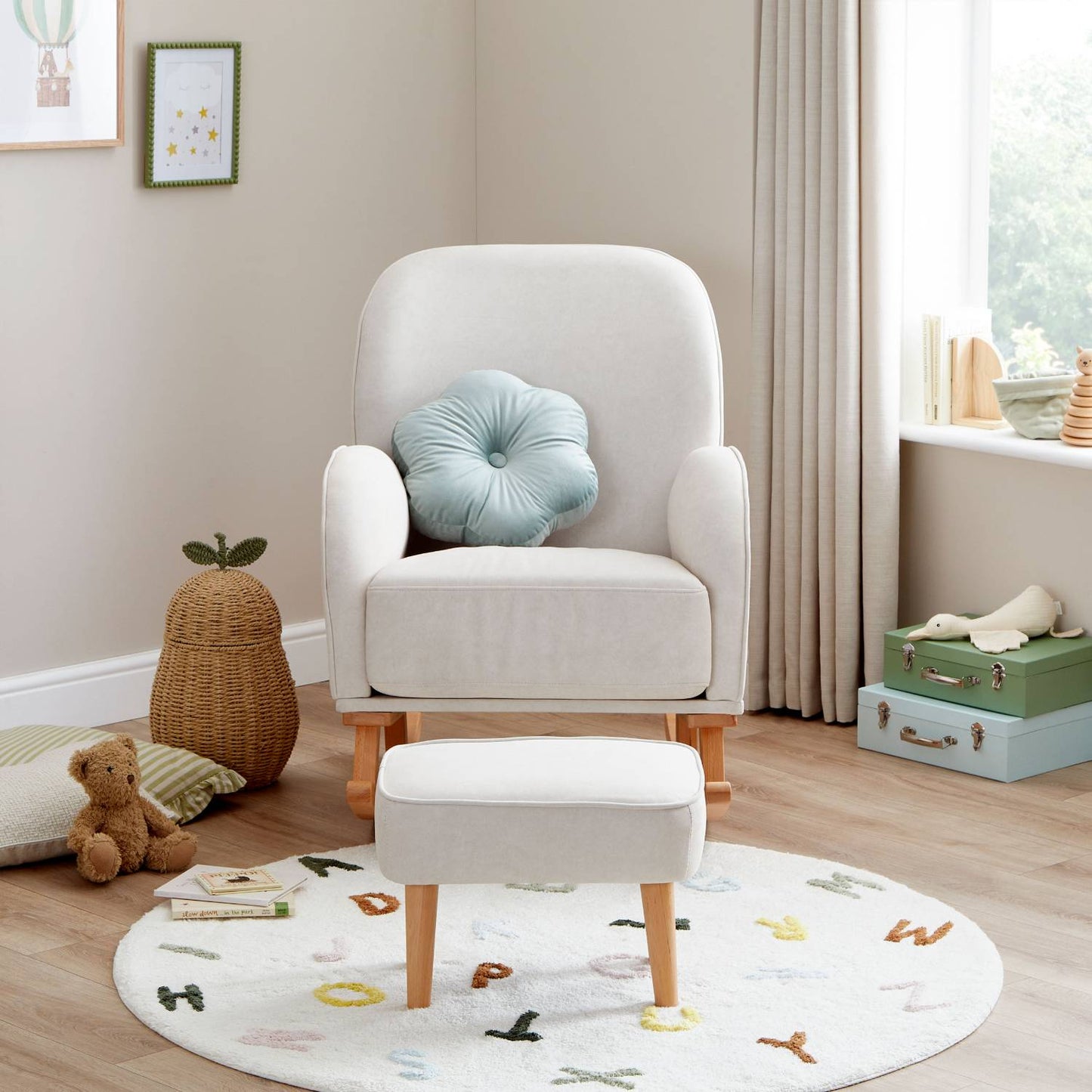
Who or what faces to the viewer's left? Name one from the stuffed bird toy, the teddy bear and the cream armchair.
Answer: the stuffed bird toy

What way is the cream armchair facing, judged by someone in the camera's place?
facing the viewer

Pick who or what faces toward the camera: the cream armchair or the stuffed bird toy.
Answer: the cream armchair

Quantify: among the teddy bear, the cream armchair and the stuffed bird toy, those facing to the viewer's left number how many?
1

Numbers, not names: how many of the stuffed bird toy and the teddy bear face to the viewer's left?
1

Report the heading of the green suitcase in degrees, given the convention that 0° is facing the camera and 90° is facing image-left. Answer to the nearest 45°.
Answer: approximately 45°

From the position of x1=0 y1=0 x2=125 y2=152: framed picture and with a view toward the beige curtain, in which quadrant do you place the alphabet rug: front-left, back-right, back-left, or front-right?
front-right

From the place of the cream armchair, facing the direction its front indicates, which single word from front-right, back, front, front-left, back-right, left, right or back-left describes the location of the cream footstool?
front

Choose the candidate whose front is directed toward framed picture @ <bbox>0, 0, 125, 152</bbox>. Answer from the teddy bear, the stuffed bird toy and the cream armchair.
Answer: the stuffed bird toy

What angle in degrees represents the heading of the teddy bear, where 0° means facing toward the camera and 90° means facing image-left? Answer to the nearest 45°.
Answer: approximately 315°

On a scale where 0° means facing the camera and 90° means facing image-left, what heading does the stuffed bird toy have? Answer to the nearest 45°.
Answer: approximately 90°

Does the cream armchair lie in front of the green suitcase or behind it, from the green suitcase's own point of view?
in front
